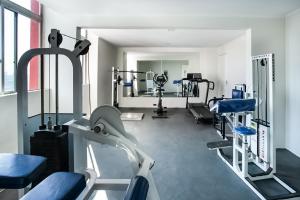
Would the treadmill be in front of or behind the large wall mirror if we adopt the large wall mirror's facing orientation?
in front

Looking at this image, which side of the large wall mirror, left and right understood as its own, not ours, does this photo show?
front
